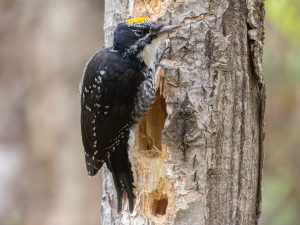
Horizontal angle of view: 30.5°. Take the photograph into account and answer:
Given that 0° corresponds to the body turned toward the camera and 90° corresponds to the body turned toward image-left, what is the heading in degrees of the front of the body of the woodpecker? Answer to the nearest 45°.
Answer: approximately 270°
